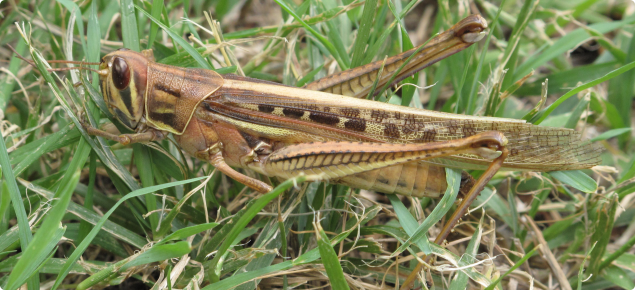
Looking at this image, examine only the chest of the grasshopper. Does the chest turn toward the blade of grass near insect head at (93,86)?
yes

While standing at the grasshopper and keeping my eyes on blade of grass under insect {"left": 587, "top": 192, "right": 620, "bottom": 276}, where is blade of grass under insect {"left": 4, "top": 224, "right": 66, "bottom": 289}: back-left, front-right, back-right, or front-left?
back-right

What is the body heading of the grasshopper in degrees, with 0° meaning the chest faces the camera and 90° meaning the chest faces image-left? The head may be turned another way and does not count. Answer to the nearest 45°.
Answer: approximately 90°

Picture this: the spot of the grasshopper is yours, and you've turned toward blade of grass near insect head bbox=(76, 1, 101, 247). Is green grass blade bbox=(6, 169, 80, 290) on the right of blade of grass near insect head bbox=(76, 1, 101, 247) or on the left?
left

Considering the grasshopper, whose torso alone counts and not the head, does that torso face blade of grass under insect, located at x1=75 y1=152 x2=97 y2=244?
yes

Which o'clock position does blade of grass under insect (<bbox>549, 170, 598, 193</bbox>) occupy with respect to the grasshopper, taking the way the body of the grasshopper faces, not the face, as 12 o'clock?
The blade of grass under insect is roughly at 6 o'clock from the grasshopper.

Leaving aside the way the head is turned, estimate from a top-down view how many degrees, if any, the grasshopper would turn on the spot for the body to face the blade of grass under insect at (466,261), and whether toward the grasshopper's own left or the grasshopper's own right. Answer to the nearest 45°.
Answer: approximately 180°

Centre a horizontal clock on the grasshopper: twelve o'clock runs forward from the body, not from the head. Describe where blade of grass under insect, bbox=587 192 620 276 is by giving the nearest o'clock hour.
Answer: The blade of grass under insect is roughly at 6 o'clock from the grasshopper.

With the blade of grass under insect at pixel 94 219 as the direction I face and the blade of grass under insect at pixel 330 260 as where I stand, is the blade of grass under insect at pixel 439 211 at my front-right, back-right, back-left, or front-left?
back-right

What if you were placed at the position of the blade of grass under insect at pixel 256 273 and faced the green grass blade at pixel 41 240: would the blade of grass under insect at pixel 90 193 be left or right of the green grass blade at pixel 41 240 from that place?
right

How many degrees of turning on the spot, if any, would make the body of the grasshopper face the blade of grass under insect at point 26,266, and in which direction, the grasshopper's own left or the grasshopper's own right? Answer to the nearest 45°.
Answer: approximately 45° to the grasshopper's own left
